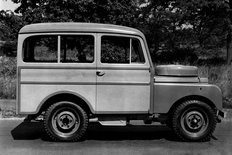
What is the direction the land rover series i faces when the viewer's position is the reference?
facing to the right of the viewer
